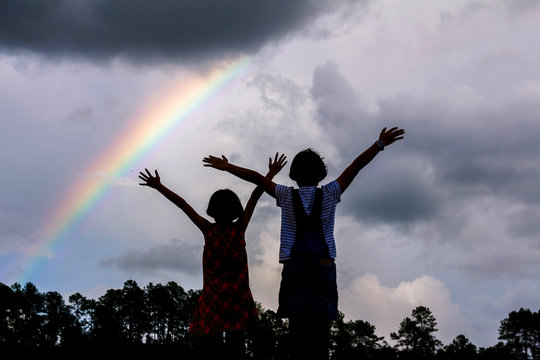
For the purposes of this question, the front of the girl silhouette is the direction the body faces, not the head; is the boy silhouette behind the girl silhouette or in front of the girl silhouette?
behind

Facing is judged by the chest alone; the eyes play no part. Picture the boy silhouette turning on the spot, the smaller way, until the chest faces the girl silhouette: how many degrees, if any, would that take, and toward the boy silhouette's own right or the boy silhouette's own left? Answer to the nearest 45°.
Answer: approximately 45° to the boy silhouette's own left

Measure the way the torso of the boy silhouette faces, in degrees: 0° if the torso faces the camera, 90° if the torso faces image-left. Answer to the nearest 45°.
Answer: approximately 180°

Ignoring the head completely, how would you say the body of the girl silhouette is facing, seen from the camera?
away from the camera

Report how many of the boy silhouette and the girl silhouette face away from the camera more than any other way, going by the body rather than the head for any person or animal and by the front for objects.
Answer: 2
